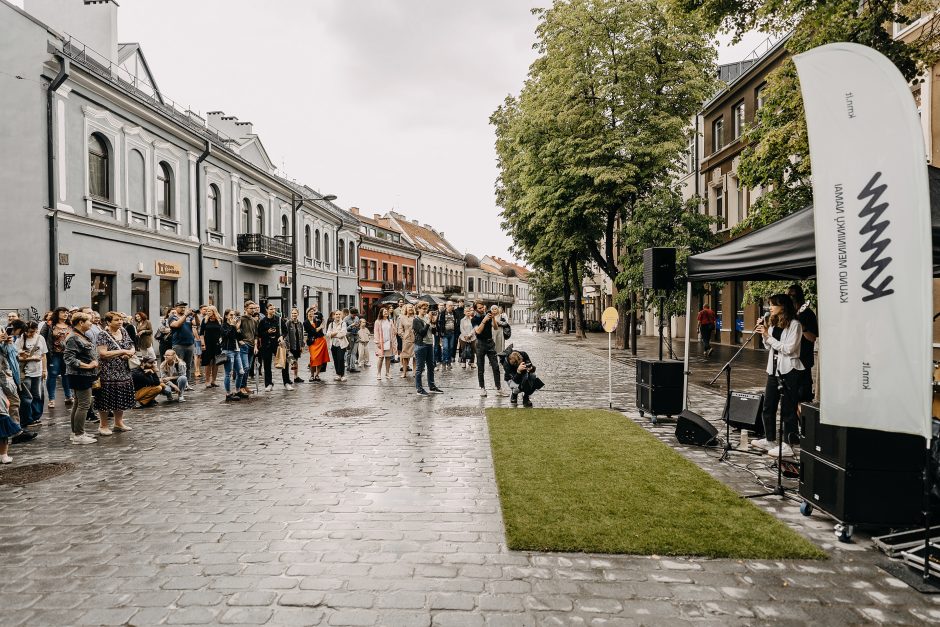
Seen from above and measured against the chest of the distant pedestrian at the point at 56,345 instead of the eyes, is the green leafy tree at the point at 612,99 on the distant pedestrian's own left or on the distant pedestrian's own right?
on the distant pedestrian's own left

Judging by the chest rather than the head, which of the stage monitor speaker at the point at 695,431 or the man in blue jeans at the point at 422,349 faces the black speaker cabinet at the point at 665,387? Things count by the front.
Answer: the man in blue jeans

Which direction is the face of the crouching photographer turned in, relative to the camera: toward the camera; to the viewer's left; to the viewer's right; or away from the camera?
to the viewer's right

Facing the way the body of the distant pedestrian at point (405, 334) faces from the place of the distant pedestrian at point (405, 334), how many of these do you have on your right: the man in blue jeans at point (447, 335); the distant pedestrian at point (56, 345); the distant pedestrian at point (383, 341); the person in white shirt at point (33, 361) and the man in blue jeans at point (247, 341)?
4

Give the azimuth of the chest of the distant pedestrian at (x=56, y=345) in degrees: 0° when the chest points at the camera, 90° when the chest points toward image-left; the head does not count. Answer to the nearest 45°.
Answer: approximately 315°

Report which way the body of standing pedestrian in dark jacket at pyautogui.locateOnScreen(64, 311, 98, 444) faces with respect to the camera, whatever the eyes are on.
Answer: to the viewer's right

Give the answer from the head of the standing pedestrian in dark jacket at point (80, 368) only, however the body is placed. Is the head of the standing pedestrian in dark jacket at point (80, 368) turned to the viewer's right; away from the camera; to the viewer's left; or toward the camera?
to the viewer's right

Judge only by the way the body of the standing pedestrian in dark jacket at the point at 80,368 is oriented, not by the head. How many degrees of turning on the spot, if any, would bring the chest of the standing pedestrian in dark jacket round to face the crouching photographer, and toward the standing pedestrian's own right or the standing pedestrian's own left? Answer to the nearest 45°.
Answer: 0° — they already face them

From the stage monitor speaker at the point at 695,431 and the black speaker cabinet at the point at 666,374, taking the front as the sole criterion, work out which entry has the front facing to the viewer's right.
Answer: the stage monitor speaker

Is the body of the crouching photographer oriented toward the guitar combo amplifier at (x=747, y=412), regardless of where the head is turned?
yes

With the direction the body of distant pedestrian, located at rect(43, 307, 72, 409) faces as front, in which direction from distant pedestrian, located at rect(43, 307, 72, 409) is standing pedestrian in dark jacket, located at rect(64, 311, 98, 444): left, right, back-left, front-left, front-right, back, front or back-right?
front-right
